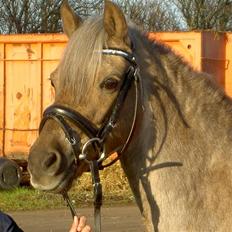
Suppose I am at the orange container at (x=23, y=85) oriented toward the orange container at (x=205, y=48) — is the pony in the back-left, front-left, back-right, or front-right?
front-right

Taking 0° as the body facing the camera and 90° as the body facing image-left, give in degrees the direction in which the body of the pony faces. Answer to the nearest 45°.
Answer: approximately 45°

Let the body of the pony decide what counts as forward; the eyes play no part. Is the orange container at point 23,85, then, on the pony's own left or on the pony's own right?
on the pony's own right

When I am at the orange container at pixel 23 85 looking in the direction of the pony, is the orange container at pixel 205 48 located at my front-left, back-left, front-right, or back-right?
front-left

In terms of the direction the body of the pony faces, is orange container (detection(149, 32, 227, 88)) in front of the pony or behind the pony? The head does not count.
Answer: behind
